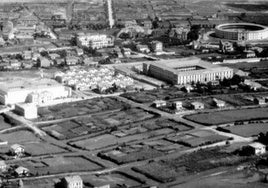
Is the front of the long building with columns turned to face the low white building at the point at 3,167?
no

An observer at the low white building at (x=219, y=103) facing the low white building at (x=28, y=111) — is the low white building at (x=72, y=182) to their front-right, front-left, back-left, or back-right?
front-left

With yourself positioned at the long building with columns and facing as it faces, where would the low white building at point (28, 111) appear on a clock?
The low white building is roughly at 3 o'clock from the long building with columns.

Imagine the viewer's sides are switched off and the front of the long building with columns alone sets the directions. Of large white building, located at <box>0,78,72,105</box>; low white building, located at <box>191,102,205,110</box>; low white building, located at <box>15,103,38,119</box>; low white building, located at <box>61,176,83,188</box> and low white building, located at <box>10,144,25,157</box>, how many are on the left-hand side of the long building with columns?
0

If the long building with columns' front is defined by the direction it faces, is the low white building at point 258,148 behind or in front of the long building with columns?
in front

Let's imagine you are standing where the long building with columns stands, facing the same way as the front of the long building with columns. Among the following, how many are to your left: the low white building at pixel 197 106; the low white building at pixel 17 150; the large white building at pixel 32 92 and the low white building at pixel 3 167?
0

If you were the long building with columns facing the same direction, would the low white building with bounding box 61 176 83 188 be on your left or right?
on your right

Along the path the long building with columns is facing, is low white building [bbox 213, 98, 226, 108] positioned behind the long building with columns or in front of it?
in front

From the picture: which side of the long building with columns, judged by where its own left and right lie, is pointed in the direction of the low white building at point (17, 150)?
right

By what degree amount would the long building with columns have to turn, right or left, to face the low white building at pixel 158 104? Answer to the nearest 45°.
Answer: approximately 45° to its right

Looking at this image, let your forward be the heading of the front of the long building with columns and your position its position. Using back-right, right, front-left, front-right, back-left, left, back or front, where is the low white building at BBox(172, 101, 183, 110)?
front-right

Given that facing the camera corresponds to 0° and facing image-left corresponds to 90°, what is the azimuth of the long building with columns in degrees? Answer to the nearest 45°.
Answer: approximately 315°

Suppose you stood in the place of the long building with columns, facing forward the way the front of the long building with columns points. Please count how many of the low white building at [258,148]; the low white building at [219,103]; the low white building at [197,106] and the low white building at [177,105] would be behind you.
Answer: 0

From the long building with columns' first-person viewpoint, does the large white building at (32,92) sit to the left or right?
on its right
